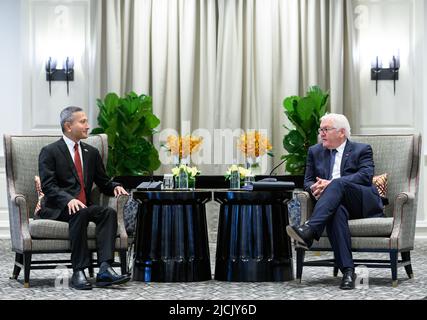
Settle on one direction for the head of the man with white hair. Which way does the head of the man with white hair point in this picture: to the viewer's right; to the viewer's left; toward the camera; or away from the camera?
to the viewer's left

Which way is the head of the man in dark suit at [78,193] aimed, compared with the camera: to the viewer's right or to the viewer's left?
to the viewer's right

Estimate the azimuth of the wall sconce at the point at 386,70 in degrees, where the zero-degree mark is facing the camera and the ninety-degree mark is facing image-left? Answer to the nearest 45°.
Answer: approximately 0°

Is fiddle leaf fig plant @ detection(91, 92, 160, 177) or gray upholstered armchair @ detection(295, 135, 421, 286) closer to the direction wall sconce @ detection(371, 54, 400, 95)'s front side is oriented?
the gray upholstered armchair

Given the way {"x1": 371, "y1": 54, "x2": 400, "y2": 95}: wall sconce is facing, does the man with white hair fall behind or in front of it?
in front

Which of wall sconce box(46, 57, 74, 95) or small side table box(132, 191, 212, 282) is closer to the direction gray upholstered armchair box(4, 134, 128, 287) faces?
the small side table

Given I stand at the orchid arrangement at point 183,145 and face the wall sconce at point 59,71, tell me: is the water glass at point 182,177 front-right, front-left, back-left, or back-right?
back-left

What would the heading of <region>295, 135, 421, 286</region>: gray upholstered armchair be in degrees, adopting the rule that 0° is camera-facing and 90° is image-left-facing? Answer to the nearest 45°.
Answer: approximately 45°

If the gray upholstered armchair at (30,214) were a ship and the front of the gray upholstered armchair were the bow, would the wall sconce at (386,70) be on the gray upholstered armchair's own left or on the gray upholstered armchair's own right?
on the gray upholstered armchair's own left

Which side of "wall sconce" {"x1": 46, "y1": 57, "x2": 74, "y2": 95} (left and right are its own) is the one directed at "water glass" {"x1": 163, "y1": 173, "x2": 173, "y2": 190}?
front

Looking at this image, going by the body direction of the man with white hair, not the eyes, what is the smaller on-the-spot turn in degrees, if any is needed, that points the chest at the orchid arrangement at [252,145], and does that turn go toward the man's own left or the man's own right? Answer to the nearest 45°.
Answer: approximately 90° to the man's own right

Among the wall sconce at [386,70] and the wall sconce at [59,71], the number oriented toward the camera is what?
2
